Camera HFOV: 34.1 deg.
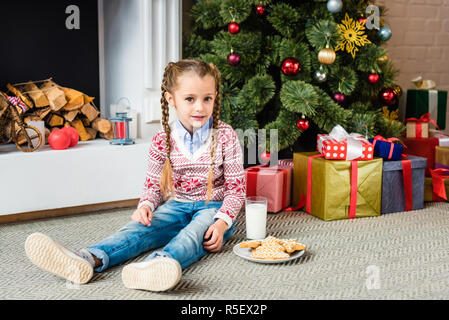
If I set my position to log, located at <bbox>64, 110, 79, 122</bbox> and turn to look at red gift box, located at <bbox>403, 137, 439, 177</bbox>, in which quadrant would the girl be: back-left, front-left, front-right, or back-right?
front-right

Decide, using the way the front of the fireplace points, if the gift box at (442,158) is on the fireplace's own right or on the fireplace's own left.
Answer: on the fireplace's own left

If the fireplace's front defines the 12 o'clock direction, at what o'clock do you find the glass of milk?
The glass of milk is roughly at 11 o'clock from the fireplace.

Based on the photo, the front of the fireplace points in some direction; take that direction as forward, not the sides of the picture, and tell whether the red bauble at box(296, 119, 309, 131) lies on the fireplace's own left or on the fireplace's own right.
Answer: on the fireplace's own left

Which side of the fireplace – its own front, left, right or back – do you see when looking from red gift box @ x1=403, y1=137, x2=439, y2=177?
left

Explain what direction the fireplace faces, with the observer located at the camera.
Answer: facing the viewer

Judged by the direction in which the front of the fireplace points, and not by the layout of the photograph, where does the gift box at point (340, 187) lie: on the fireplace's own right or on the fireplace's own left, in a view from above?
on the fireplace's own left

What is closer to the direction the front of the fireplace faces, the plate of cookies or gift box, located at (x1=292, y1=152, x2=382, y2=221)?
the plate of cookies

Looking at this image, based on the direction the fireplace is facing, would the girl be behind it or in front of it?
in front

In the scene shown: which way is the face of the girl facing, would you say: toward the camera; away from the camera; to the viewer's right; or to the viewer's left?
toward the camera

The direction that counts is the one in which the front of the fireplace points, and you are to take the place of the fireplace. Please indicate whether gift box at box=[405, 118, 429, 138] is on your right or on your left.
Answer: on your left
